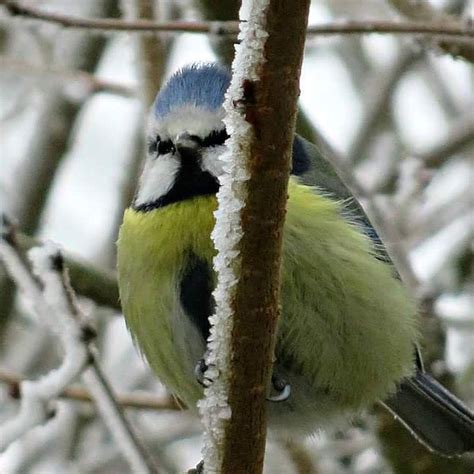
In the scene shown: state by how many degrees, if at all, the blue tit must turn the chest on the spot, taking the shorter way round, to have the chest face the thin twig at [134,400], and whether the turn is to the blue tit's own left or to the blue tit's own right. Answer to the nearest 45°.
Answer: approximately 90° to the blue tit's own right

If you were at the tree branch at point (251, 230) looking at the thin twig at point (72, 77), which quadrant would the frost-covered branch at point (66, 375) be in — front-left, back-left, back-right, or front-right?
front-left

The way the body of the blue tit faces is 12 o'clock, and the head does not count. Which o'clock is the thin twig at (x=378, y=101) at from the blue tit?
The thin twig is roughly at 5 o'clock from the blue tit.

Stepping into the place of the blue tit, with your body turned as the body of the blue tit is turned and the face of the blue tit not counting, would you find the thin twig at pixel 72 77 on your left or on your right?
on your right

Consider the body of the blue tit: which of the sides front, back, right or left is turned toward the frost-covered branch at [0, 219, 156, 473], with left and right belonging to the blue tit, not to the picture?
right

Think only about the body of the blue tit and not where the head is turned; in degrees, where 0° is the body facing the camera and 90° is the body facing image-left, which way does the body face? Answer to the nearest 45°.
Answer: approximately 45°

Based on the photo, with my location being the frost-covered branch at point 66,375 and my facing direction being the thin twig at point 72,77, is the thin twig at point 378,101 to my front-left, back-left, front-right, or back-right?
front-right
